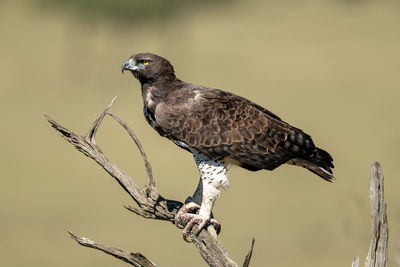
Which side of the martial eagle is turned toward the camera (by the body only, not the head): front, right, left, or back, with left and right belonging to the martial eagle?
left

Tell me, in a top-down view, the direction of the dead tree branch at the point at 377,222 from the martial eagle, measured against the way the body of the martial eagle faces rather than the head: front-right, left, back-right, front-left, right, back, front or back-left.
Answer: back-left
